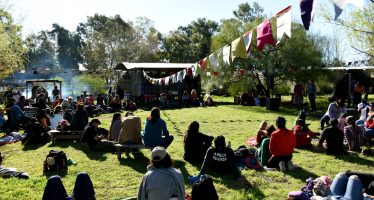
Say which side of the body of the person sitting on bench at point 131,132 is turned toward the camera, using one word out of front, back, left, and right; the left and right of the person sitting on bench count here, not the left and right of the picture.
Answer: back

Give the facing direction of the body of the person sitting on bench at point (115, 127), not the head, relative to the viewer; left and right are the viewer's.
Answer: facing away from the viewer

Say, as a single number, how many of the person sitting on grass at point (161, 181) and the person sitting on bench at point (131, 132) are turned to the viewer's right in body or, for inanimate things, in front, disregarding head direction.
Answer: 0

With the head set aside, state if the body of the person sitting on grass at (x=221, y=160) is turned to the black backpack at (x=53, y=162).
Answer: no

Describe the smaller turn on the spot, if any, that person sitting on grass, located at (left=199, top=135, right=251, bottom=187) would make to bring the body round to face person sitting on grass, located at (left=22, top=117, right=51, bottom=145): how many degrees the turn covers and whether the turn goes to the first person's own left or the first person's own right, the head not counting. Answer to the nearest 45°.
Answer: approximately 45° to the first person's own left

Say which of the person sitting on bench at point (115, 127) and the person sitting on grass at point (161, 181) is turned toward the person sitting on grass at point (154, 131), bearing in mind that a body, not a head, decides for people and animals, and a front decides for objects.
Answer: the person sitting on grass at point (161, 181)

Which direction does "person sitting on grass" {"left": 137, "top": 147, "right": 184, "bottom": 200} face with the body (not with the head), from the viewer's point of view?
away from the camera

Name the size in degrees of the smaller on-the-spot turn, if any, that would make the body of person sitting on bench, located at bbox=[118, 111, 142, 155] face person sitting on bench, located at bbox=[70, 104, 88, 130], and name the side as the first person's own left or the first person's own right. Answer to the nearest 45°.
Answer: approximately 45° to the first person's own left

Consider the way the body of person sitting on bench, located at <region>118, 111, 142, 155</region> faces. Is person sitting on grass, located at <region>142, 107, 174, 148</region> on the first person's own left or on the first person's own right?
on the first person's own right

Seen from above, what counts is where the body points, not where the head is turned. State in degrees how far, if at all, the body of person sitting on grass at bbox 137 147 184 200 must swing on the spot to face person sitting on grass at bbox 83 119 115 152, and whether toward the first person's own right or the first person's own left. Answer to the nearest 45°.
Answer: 0° — they already face them

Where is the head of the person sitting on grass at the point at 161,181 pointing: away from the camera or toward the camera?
away from the camera

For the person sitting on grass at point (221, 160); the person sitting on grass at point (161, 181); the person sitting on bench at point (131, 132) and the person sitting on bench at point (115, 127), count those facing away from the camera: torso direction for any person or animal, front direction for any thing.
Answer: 4

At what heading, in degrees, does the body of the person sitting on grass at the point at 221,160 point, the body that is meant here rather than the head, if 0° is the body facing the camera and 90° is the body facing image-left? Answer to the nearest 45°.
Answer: approximately 180°

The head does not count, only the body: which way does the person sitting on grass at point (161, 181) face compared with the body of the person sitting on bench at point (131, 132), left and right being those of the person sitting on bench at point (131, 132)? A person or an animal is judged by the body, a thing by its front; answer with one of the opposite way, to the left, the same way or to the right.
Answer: the same way

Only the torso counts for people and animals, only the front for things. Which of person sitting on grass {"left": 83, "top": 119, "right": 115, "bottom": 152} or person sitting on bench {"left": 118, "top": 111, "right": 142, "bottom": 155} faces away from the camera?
person sitting on bench {"left": 118, "top": 111, "right": 142, "bottom": 155}

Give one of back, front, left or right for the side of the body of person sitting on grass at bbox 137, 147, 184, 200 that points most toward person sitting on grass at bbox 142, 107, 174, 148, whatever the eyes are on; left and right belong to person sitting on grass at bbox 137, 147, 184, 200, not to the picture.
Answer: front

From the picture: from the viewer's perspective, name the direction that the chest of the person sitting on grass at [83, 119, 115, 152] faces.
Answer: to the viewer's right
